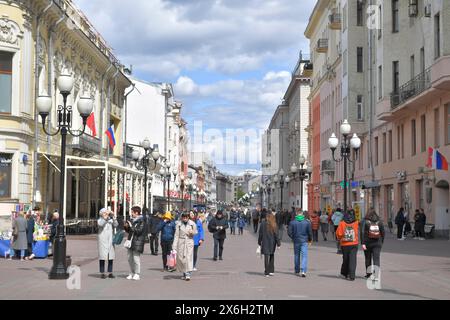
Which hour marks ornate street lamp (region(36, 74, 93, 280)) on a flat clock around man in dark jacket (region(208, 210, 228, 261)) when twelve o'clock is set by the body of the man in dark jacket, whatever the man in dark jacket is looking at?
The ornate street lamp is roughly at 1 o'clock from the man in dark jacket.

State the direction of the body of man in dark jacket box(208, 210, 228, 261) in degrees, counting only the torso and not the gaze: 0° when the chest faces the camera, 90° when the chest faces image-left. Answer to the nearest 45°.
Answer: approximately 0°

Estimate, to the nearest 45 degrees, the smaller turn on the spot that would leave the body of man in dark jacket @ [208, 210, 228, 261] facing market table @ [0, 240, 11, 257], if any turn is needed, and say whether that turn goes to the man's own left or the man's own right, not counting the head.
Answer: approximately 90° to the man's own right

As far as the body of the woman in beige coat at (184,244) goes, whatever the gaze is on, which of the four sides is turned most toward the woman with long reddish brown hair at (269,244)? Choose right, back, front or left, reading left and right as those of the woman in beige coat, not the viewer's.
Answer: left

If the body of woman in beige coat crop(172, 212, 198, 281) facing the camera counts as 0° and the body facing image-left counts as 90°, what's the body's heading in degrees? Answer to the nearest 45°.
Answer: approximately 0°

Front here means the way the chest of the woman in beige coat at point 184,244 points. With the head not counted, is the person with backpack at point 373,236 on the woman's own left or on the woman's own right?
on the woman's own left

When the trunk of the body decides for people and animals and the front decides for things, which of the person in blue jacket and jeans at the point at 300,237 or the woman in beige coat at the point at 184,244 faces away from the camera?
the person in blue jacket and jeans

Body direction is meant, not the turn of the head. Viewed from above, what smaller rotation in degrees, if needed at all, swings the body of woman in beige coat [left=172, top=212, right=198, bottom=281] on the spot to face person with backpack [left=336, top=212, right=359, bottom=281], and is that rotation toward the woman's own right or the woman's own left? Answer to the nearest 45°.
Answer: approximately 90° to the woman's own left

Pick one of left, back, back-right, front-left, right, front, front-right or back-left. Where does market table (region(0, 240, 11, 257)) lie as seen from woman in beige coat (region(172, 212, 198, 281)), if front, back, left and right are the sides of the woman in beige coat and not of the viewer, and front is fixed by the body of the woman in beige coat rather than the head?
back-right

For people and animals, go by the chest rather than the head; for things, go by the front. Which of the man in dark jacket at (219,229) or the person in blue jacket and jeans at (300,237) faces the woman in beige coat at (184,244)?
the man in dark jacket

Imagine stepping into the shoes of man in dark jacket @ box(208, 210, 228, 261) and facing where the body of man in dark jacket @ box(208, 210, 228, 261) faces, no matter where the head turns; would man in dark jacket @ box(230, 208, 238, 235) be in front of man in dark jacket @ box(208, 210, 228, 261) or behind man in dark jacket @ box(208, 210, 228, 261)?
behind

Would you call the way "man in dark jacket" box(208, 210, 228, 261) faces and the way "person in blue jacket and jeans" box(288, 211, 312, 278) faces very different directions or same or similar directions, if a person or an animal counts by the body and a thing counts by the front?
very different directions

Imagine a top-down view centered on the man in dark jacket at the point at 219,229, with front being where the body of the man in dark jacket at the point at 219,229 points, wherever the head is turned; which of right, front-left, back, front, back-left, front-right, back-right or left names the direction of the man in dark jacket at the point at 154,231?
back-right
